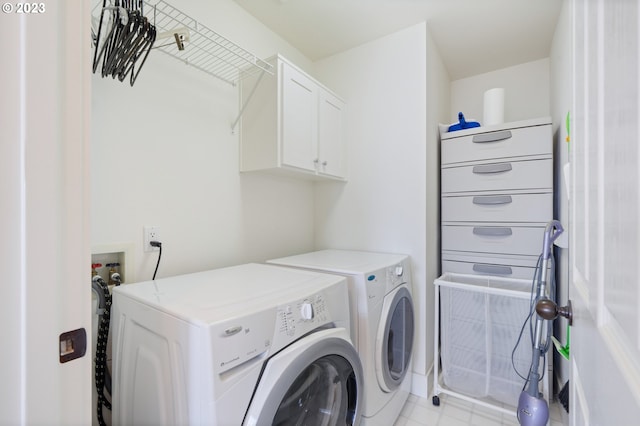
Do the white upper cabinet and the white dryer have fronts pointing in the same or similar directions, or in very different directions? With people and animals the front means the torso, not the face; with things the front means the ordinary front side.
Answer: same or similar directions

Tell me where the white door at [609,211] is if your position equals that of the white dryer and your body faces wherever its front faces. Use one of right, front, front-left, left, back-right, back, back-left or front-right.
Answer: front-right

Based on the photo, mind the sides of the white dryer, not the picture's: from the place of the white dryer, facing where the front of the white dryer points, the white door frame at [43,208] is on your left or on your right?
on your right

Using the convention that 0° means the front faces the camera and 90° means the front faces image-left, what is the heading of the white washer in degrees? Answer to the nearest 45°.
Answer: approximately 315°

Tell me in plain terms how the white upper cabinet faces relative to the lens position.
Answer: facing the viewer and to the right of the viewer

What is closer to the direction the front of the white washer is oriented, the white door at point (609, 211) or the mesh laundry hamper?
the white door

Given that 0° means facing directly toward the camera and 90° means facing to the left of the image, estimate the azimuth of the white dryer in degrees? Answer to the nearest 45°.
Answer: approximately 315°

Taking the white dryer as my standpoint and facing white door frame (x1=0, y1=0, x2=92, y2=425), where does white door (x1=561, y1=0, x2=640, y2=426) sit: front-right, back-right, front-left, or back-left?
front-left

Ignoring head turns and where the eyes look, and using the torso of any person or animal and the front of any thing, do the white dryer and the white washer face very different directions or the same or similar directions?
same or similar directions

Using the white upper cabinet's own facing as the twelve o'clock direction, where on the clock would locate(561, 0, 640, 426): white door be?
The white door is roughly at 1 o'clock from the white upper cabinet.
